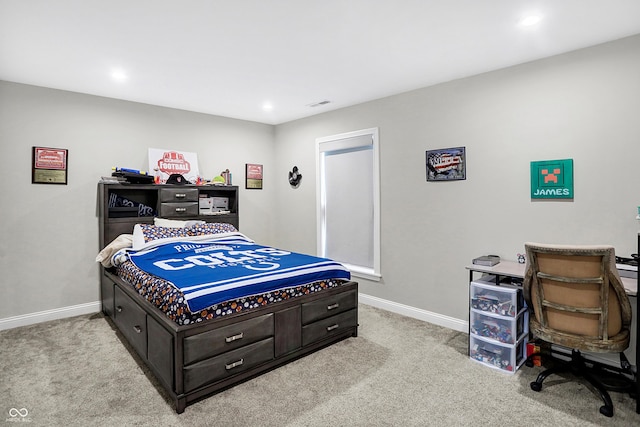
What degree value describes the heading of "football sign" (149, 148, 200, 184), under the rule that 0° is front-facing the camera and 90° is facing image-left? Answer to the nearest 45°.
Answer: approximately 315°

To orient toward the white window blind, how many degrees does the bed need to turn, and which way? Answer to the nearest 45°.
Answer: approximately 90° to its left

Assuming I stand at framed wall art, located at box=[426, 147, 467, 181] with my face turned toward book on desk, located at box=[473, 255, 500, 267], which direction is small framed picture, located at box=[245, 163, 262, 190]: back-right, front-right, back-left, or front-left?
back-right

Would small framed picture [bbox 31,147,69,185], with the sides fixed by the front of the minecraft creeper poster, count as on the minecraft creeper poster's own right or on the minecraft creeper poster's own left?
on the minecraft creeper poster's own right

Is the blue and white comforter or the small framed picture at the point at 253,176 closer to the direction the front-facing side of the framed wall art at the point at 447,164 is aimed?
the blue and white comforter

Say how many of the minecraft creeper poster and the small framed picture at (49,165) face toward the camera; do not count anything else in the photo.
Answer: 2

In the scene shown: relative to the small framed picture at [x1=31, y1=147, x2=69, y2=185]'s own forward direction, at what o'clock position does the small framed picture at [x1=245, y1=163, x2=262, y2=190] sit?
the small framed picture at [x1=245, y1=163, x2=262, y2=190] is roughly at 9 o'clock from the small framed picture at [x1=31, y1=147, x2=69, y2=185].

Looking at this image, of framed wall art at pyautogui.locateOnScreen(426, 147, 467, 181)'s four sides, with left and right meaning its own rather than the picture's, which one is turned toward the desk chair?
left

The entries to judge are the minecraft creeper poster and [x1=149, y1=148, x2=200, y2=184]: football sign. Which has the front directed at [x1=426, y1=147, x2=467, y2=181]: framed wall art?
the football sign

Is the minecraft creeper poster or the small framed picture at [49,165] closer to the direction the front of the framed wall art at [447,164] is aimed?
the small framed picture
